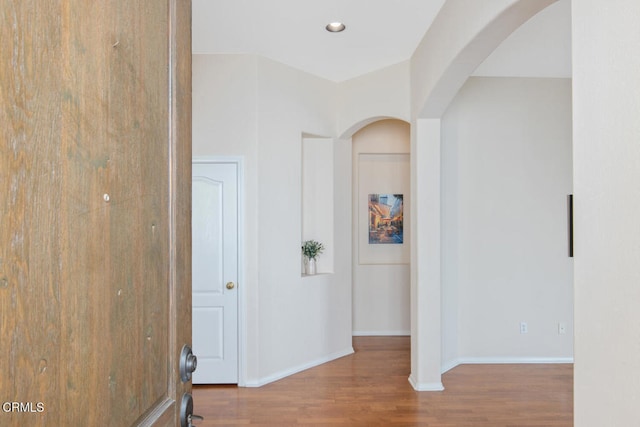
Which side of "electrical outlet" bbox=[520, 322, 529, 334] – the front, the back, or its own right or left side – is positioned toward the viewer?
front

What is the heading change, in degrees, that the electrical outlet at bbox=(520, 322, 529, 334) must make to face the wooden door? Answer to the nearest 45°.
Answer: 0° — it already faces it

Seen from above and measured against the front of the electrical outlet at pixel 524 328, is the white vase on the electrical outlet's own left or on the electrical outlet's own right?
on the electrical outlet's own right

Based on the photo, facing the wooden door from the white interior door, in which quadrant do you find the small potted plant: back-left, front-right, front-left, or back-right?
back-left

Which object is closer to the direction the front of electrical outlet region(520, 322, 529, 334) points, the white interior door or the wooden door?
the wooden door

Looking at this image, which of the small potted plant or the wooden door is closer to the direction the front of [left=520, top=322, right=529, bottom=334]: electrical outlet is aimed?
the wooden door

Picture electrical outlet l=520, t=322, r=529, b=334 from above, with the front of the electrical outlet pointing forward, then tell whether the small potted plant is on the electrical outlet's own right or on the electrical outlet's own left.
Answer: on the electrical outlet's own right

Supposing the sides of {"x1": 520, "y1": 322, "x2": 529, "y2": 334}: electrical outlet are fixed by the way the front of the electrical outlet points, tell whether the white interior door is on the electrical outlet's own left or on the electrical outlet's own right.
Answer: on the electrical outlet's own right
